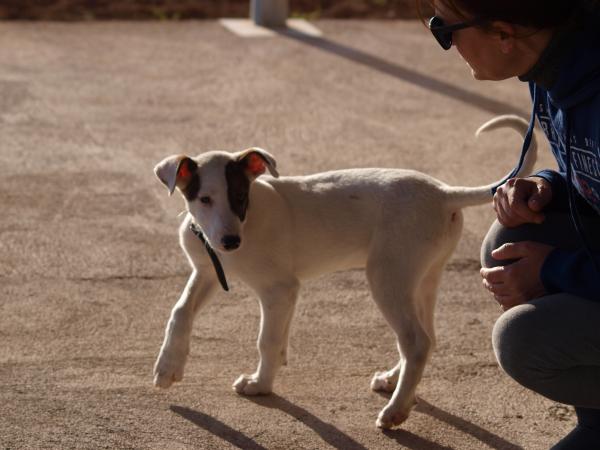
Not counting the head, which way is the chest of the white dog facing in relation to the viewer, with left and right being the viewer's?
facing to the left of the viewer

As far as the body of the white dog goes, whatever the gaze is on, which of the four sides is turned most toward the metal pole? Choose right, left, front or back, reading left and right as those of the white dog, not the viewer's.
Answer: right
